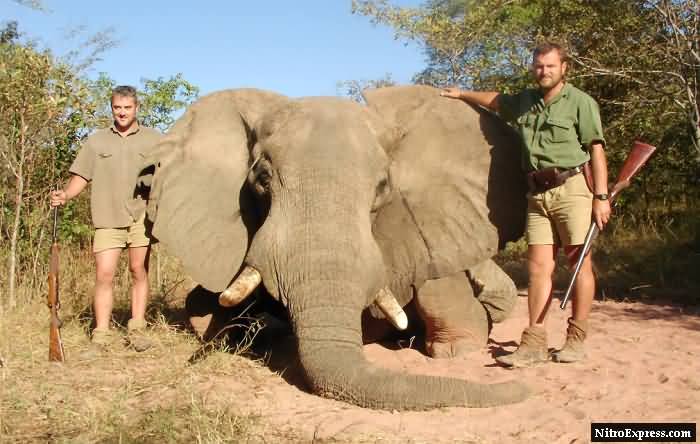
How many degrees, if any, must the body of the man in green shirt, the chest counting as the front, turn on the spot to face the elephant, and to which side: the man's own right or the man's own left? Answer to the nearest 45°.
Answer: approximately 45° to the man's own right

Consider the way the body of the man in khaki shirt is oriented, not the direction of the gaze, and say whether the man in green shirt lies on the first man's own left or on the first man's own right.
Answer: on the first man's own left

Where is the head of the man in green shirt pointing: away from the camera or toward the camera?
toward the camera

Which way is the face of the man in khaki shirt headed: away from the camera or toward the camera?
toward the camera

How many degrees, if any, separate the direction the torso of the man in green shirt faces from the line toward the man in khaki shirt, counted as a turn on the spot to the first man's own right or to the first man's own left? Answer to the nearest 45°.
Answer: approximately 45° to the first man's own right

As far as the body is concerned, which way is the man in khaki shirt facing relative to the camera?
toward the camera

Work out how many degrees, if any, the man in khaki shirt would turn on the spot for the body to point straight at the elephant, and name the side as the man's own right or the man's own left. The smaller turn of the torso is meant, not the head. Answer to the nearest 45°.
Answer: approximately 45° to the man's own left

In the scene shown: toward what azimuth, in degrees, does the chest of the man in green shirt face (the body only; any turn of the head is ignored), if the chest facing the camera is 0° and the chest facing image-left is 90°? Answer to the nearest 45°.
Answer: approximately 45°

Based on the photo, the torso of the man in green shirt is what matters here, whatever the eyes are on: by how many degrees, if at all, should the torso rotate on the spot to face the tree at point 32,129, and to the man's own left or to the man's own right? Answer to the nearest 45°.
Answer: approximately 45° to the man's own right
